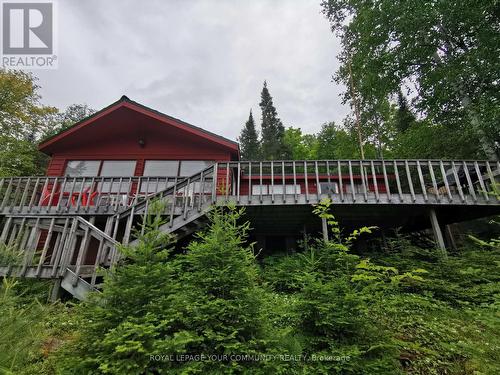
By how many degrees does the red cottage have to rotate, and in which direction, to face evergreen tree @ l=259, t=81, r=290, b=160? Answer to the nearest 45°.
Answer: approximately 180°

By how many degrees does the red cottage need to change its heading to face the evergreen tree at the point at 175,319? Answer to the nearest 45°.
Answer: approximately 45° to its left

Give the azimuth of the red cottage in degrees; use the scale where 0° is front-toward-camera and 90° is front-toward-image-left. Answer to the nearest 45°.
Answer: approximately 0°

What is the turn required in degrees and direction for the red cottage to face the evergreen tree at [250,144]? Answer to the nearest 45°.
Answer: approximately 180°
